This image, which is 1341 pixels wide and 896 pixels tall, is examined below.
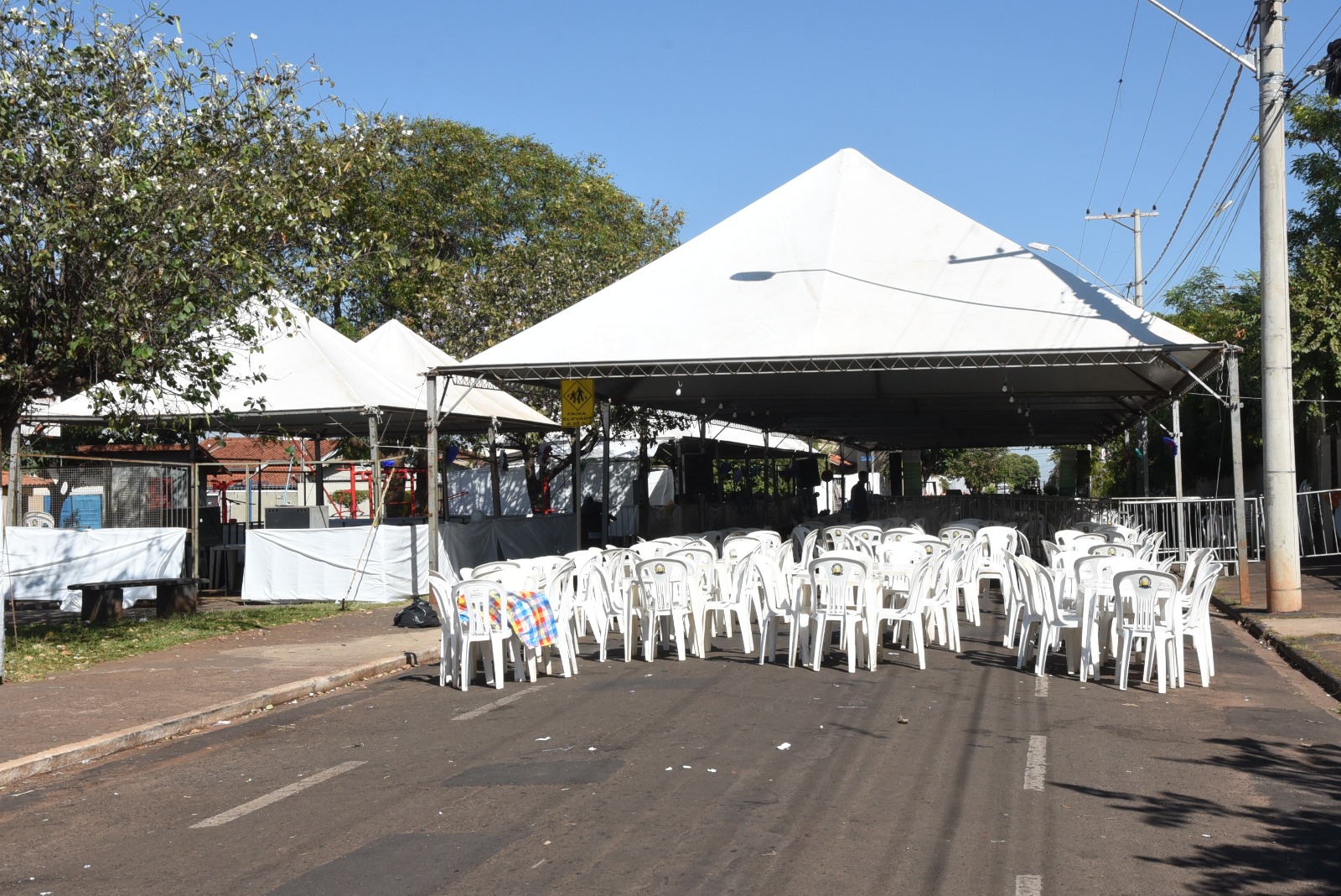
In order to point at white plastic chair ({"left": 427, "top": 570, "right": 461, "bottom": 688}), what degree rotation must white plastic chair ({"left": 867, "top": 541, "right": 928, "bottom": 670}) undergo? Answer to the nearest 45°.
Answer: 0° — it already faces it

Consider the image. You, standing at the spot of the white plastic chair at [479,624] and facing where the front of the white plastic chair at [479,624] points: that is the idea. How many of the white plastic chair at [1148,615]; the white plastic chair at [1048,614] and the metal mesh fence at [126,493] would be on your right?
2

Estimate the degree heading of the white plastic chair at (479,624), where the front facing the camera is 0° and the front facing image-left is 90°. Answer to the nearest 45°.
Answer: approximately 180°

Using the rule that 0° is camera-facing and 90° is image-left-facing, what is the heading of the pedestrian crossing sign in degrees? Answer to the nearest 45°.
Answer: approximately 0°

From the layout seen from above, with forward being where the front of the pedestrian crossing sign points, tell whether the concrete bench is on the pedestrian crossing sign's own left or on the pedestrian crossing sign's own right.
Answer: on the pedestrian crossing sign's own right

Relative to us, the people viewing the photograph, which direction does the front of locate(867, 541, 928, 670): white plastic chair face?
facing to the left of the viewer

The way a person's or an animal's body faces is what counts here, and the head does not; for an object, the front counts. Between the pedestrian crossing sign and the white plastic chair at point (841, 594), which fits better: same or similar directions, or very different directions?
very different directions

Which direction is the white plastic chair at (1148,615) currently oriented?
away from the camera

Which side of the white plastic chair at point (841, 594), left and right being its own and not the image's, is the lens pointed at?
back

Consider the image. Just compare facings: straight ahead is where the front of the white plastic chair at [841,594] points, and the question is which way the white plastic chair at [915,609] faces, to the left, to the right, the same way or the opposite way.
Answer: to the left

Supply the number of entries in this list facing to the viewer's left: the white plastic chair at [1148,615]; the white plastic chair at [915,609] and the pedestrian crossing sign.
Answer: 1

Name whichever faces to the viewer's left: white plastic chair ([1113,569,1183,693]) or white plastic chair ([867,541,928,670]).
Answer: white plastic chair ([867,541,928,670])

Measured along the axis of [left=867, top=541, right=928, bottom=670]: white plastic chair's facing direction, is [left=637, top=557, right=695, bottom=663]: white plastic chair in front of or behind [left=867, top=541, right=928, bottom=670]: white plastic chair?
in front

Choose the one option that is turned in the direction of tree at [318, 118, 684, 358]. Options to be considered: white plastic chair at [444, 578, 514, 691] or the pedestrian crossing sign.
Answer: the white plastic chair

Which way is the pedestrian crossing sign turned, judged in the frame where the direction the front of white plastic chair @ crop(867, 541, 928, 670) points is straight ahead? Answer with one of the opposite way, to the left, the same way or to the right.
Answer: to the left
